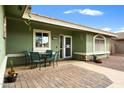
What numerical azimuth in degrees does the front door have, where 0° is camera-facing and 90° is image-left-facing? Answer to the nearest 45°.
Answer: approximately 315°
